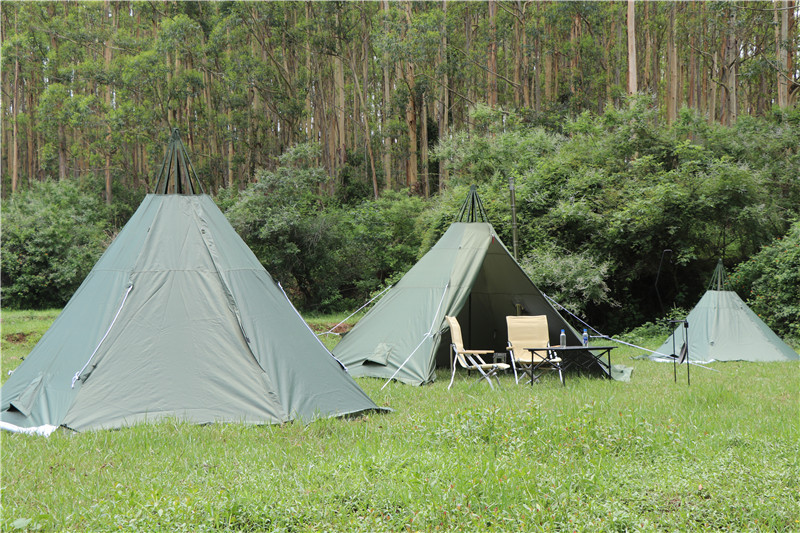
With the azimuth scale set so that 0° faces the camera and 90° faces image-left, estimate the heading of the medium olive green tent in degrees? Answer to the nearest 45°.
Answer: approximately 315°

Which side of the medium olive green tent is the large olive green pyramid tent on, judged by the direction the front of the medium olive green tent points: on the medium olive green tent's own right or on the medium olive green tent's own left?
on the medium olive green tent's own right

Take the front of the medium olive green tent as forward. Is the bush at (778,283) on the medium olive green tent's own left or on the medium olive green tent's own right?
on the medium olive green tent's own left

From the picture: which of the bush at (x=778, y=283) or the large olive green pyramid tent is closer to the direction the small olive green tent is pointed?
the large olive green pyramid tent

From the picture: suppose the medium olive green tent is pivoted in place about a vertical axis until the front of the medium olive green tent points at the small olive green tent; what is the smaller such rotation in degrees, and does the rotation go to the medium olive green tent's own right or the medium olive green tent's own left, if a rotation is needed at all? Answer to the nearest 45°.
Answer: approximately 90° to the medium olive green tent's own left

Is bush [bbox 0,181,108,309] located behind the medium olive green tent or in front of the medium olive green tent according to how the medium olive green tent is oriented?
behind

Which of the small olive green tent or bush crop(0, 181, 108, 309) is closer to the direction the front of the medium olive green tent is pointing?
the small olive green tent
